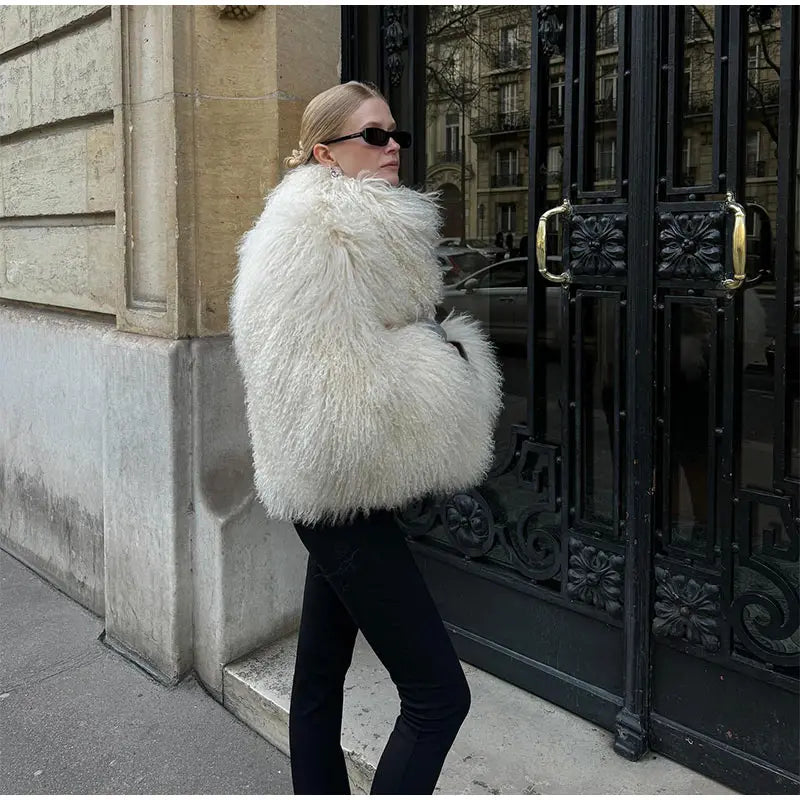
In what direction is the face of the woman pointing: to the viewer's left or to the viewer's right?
to the viewer's right

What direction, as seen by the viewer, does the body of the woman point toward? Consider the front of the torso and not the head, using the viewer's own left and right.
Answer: facing to the right of the viewer
